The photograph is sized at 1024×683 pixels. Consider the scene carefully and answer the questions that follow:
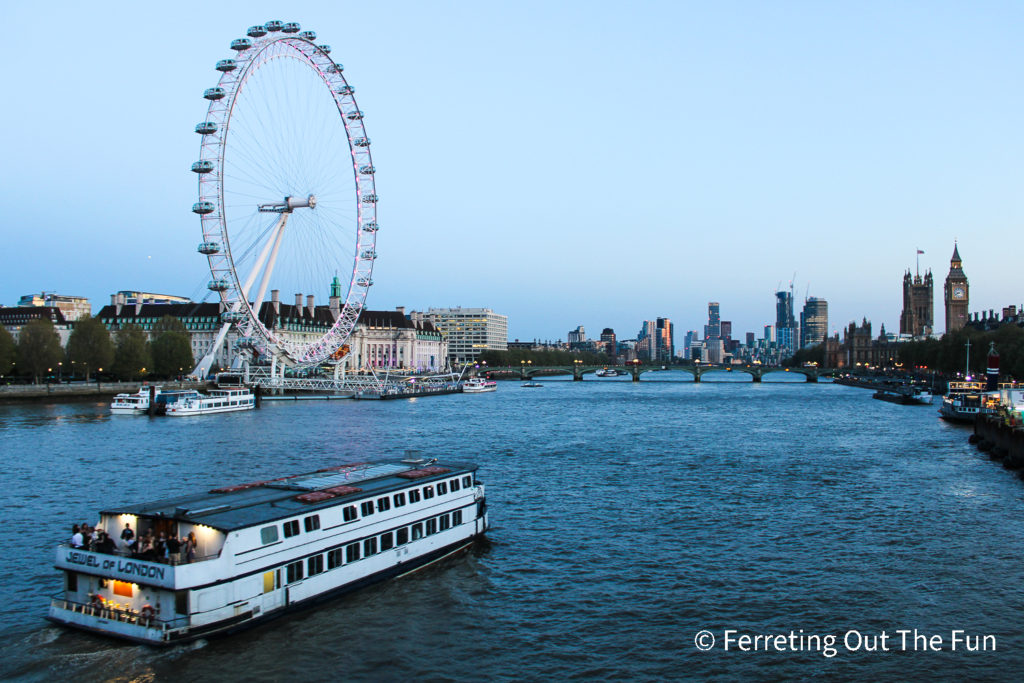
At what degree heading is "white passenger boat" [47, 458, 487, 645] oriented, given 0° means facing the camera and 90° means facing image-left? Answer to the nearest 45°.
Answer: approximately 225°

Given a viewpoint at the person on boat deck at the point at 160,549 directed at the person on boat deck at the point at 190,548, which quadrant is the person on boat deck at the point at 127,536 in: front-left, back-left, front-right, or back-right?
back-left

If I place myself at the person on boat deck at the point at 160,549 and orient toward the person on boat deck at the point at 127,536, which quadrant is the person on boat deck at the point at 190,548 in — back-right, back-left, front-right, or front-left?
back-right
